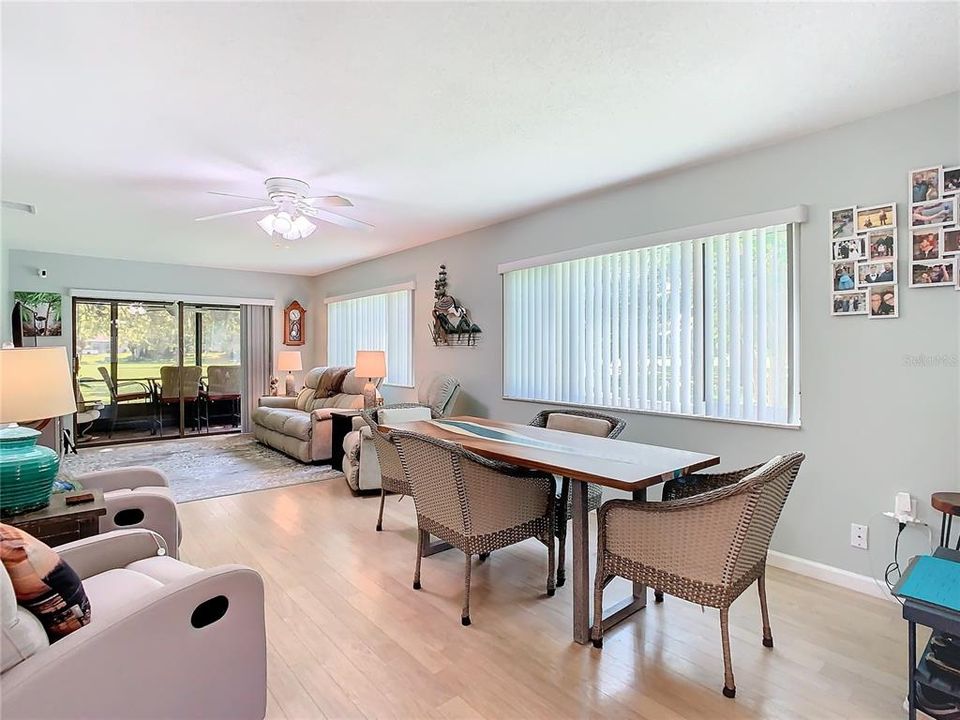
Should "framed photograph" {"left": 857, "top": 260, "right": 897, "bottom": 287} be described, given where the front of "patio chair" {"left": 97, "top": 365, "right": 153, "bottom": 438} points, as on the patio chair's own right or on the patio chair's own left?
on the patio chair's own right

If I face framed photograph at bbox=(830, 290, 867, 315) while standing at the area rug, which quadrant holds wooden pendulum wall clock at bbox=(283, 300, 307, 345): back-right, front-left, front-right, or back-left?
back-left

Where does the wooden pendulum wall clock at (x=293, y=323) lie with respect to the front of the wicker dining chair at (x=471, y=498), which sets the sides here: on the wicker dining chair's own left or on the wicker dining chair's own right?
on the wicker dining chair's own left

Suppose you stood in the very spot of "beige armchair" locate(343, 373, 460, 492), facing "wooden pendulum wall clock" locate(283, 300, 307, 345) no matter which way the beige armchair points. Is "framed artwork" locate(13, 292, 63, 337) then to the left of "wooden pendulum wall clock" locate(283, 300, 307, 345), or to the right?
left

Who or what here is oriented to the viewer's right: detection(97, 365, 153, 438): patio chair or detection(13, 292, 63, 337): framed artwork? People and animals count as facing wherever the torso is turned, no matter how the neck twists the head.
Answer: the patio chair

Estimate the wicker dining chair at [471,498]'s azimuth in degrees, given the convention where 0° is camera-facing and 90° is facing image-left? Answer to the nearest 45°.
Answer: approximately 225°

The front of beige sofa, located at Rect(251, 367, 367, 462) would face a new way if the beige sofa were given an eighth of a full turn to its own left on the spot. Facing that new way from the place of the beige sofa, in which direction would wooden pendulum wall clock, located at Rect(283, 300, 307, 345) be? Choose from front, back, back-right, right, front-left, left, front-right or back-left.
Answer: back

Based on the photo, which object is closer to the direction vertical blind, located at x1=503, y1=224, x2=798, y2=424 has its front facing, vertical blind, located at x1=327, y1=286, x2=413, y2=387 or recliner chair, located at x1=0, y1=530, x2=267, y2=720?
the recliner chair

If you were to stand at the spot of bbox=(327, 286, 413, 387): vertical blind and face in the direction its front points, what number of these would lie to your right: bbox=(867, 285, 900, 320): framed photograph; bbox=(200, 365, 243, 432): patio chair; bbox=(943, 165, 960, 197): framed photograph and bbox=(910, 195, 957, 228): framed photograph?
1

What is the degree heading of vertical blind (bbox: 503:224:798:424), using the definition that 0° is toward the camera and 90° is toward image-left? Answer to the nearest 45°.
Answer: approximately 45°

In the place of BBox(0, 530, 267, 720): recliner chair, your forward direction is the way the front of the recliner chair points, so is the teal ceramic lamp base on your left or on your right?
on your left
